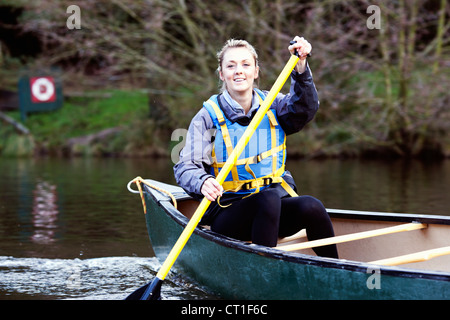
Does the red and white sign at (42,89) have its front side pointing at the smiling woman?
yes

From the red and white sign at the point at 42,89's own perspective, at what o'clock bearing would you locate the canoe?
The canoe is roughly at 12 o'clock from the red and white sign.

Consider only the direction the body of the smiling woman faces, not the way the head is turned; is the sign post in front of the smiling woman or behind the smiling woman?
behind

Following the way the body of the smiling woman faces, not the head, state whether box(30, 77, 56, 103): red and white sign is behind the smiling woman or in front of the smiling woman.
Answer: behind
